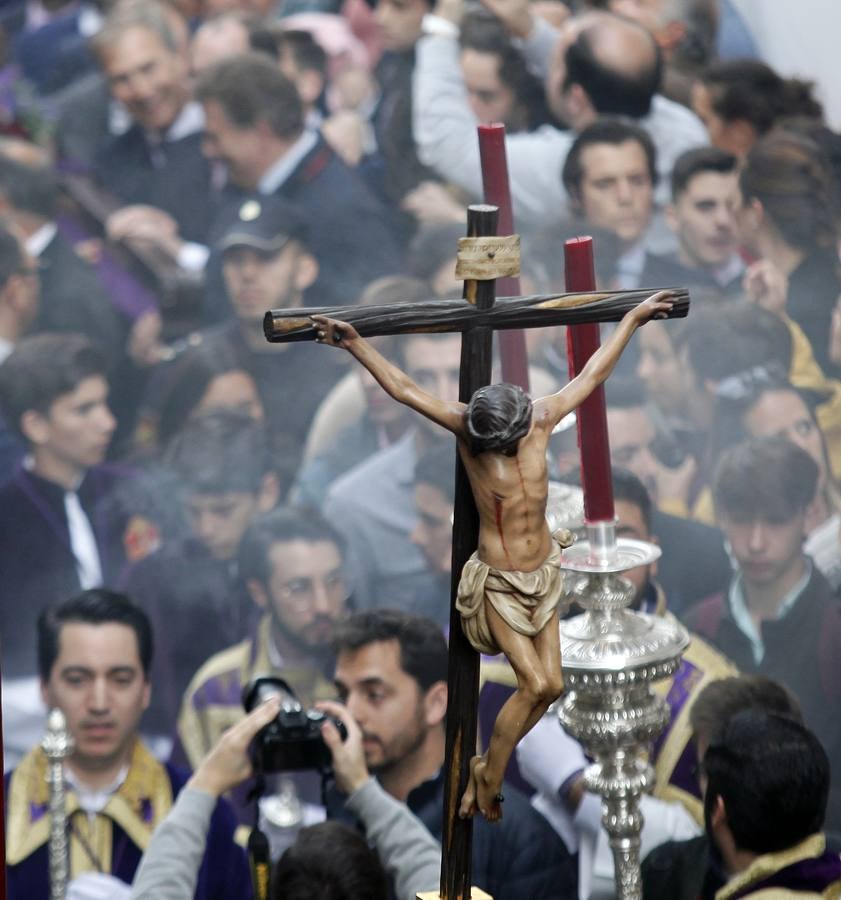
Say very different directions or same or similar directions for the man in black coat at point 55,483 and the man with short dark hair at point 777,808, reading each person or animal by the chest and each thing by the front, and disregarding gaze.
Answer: very different directions

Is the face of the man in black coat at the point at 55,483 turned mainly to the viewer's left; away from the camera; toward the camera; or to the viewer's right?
to the viewer's right

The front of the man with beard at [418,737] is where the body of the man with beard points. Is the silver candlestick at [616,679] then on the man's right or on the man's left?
on the man's left

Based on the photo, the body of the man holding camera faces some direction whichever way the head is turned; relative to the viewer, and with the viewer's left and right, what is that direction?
facing away from the viewer

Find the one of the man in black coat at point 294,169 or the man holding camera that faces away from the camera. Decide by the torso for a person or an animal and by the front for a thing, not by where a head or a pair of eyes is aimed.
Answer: the man holding camera

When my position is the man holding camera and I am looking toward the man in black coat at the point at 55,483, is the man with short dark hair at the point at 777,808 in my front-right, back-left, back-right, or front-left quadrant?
back-right

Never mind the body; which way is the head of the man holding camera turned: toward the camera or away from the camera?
away from the camera

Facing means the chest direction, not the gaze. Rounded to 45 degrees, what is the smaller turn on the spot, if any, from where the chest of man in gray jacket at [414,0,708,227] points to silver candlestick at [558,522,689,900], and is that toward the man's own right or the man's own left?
approximately 135° to the man's own left

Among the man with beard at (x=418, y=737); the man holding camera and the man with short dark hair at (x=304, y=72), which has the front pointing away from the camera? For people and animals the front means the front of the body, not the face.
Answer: the man holding camera
